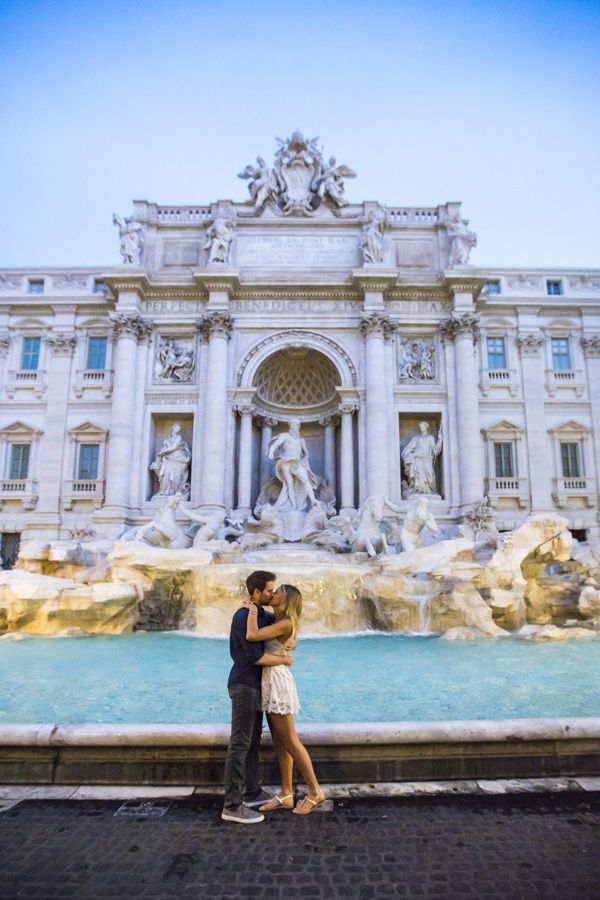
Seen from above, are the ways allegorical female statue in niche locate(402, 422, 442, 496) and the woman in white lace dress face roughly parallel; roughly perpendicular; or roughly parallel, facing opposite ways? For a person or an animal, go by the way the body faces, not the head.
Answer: roughly perpendicular

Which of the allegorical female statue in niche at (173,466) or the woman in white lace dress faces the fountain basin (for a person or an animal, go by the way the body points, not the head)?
the allegorical female statue in niche

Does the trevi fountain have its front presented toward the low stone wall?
yes

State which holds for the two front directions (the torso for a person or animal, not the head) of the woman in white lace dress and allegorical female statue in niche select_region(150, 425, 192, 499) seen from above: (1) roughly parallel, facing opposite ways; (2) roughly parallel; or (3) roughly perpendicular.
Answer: roughly perpendicular

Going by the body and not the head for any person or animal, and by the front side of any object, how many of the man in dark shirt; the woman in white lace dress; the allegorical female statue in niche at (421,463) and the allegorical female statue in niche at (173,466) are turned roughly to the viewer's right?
1

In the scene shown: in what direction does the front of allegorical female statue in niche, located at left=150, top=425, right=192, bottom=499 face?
toward the camera

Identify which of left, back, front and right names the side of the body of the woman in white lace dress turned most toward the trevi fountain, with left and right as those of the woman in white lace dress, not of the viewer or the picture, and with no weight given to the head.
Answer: right

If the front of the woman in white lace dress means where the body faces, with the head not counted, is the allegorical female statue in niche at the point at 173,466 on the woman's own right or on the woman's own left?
on the woman's own right

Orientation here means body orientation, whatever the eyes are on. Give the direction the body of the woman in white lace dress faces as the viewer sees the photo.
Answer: to the viewer's left

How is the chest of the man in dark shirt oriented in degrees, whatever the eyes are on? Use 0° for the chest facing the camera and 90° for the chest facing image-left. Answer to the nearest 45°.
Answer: approximately 270°

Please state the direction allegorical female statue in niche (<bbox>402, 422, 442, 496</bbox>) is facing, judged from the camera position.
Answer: facing the viewer

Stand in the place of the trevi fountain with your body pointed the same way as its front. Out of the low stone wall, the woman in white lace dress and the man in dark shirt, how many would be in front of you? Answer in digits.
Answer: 3

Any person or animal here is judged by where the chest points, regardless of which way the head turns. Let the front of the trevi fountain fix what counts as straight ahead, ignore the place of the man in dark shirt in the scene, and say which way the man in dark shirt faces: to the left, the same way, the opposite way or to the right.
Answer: to the left

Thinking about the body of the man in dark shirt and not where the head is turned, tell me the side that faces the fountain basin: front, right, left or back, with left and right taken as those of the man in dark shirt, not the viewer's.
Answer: left

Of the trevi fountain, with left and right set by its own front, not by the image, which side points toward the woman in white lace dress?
front

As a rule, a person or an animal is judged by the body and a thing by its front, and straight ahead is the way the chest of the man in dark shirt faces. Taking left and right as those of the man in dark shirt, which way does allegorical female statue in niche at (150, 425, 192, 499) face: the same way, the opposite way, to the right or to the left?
to the right

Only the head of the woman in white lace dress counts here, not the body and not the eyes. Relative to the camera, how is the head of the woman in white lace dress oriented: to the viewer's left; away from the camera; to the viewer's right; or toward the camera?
to the viewer's left
